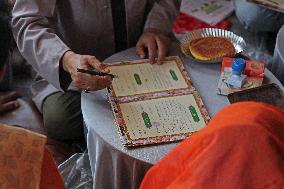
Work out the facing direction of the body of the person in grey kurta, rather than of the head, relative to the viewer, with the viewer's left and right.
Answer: facing the viewer and to the right of the viewer

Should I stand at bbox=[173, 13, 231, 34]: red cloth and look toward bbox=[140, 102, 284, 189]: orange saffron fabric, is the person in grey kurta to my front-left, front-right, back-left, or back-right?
front-right

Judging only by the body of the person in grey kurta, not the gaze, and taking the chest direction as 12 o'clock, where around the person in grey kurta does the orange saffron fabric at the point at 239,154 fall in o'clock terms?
The orange saffron fabric is roughly at 11 o'clock from the person in grey kurta.

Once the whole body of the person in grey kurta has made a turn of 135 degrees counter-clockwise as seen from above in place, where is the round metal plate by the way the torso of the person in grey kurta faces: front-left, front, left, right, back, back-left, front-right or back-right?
right

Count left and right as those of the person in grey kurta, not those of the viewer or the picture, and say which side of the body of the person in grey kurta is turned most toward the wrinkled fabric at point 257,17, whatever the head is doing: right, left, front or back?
left

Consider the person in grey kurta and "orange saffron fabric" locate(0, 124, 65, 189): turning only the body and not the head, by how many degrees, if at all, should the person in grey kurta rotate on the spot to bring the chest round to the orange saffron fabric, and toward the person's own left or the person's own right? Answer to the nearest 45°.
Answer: approximately 45° to the person's own right

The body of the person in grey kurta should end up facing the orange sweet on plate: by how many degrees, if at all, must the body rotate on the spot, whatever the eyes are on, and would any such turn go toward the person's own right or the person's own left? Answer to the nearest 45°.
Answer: approximately 45° to the person's own left

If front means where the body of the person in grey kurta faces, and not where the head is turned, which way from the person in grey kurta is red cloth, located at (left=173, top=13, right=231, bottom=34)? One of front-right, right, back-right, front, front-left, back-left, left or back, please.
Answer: left

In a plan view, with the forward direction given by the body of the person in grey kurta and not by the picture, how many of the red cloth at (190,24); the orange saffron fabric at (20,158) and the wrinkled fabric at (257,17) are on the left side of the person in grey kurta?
2
